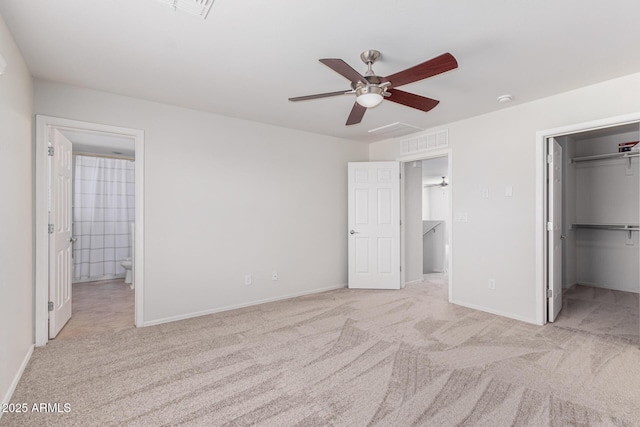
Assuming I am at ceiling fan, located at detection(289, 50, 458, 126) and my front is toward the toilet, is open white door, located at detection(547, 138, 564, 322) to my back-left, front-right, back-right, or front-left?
back-right

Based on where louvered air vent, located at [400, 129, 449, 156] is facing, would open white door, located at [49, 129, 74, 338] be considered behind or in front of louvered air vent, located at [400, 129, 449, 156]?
in front

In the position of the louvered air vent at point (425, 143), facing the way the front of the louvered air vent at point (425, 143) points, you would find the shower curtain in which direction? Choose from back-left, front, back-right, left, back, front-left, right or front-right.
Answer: front-right

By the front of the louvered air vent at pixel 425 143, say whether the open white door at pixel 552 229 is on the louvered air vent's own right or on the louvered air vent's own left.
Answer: on the louvered air vent's own left

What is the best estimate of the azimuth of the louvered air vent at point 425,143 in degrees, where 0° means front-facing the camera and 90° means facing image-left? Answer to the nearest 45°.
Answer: approximately 45°

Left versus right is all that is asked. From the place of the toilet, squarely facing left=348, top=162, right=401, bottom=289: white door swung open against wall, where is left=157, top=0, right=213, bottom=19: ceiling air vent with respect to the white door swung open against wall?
right

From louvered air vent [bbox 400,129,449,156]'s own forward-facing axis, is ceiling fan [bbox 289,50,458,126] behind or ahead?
ahead
